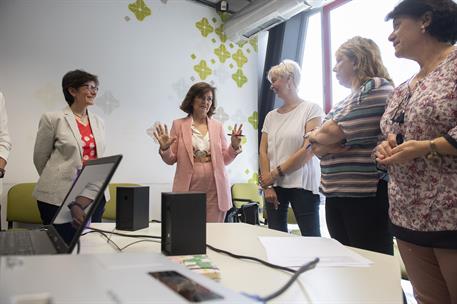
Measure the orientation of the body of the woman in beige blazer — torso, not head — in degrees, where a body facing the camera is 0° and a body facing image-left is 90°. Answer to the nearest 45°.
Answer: approximately 315°

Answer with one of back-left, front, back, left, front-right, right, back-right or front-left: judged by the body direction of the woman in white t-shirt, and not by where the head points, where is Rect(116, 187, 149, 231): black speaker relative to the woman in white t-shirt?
front

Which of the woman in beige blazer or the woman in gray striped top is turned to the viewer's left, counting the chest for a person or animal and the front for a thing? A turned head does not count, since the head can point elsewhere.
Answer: the woman in gray striped top

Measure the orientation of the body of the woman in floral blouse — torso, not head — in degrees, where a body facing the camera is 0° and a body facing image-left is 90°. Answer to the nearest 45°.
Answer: approximately 45°

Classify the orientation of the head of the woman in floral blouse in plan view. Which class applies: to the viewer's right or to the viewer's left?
to the viewer's left

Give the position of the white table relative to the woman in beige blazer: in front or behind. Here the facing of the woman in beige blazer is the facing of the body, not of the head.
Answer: in front

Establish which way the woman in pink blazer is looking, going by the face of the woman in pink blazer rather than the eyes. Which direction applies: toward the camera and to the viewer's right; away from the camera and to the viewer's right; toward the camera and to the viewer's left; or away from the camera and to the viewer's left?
toward the camera and to the viewer's right

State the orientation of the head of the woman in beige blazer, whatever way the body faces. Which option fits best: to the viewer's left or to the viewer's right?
to the viewer's right

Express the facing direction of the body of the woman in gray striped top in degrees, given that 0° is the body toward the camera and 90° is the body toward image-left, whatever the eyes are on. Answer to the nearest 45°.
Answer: approximately 90°

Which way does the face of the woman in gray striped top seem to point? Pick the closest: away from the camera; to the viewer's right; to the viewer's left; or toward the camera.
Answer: to the viewer's left

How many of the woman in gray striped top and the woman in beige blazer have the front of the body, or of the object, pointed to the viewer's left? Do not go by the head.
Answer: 1

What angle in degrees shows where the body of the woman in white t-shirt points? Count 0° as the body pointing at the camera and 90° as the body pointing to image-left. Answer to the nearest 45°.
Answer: approximately 45°
